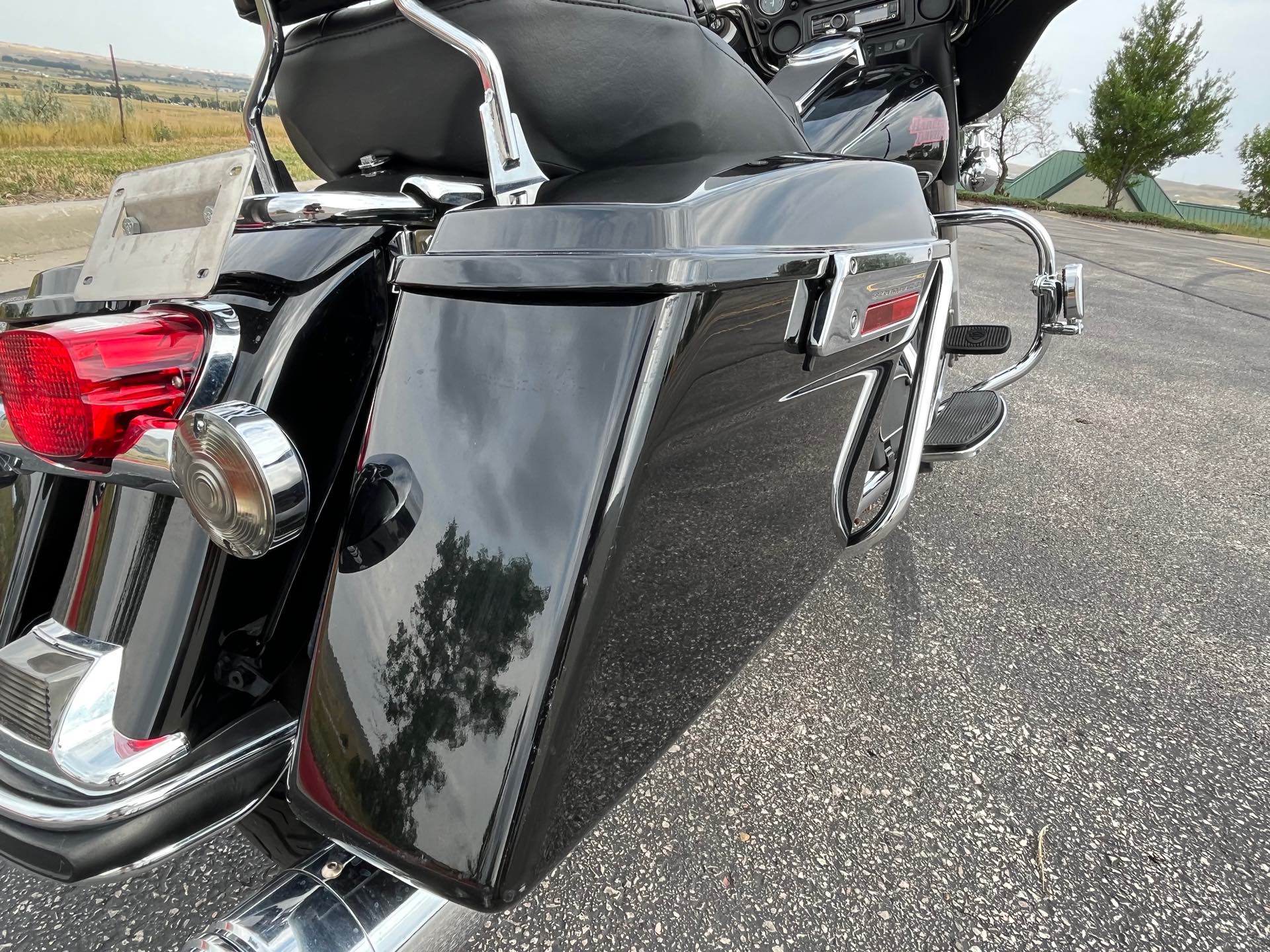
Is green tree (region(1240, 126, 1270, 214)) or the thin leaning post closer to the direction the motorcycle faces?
the green tree

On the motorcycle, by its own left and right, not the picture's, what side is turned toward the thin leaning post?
left

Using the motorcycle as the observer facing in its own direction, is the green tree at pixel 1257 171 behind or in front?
in front

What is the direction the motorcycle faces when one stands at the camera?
facing away from the viewer and to the right of the viewer

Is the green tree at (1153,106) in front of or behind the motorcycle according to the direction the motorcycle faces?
in front
